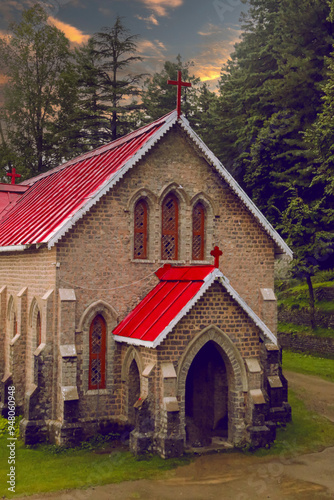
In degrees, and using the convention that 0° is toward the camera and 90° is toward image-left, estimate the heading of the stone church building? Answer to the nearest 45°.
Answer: approximately 315°

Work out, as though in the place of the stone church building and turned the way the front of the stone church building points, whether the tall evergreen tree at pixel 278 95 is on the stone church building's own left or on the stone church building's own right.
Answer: on the stone church building's own left
